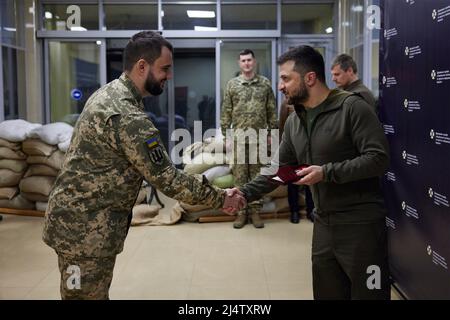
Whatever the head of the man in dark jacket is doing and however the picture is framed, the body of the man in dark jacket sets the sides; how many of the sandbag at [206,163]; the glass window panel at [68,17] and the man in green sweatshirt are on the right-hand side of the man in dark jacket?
2

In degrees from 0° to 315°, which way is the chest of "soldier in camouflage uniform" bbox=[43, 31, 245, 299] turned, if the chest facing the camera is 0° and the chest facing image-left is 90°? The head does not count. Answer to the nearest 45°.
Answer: approximately 270°

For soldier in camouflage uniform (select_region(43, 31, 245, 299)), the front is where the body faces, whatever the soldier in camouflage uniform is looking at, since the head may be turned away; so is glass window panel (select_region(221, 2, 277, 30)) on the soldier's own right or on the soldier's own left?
on the soldier's own left

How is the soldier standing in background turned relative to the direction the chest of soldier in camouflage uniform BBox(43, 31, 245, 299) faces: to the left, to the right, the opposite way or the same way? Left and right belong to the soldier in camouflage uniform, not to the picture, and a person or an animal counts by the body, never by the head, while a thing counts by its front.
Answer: to the right

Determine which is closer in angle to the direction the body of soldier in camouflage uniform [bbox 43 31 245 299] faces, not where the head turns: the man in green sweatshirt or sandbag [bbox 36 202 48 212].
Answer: the man in green sweatshirt

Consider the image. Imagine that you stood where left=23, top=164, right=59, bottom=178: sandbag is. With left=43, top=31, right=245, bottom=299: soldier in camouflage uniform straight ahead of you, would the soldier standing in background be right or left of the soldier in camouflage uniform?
left

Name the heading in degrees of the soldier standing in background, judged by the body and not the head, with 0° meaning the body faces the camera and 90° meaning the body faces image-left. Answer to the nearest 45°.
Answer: approximately 0°

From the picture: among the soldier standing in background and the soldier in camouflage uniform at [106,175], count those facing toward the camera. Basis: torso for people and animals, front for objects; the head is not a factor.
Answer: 1

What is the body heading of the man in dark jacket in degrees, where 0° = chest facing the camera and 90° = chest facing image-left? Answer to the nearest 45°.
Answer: approximately 45°

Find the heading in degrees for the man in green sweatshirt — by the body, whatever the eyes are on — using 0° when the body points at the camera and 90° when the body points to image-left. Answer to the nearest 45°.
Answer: approximately 45°

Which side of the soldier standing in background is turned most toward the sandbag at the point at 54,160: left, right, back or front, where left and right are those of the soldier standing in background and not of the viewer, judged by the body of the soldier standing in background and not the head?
right

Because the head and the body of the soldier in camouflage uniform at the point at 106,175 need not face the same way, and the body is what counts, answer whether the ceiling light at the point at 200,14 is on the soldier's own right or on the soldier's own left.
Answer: on the soldier's own left
